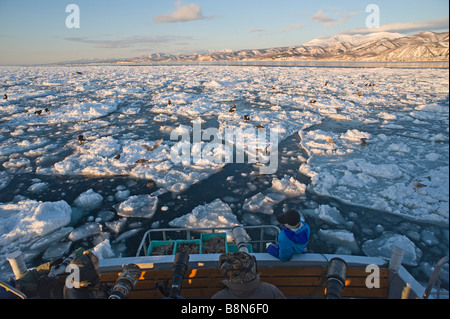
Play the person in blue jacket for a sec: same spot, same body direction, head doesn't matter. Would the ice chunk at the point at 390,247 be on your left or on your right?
on your right

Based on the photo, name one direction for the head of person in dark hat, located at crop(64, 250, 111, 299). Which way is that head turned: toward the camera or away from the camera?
away from the camera

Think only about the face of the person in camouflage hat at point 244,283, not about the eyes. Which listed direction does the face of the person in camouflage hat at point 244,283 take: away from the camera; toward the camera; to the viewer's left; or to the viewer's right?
away from the camera
